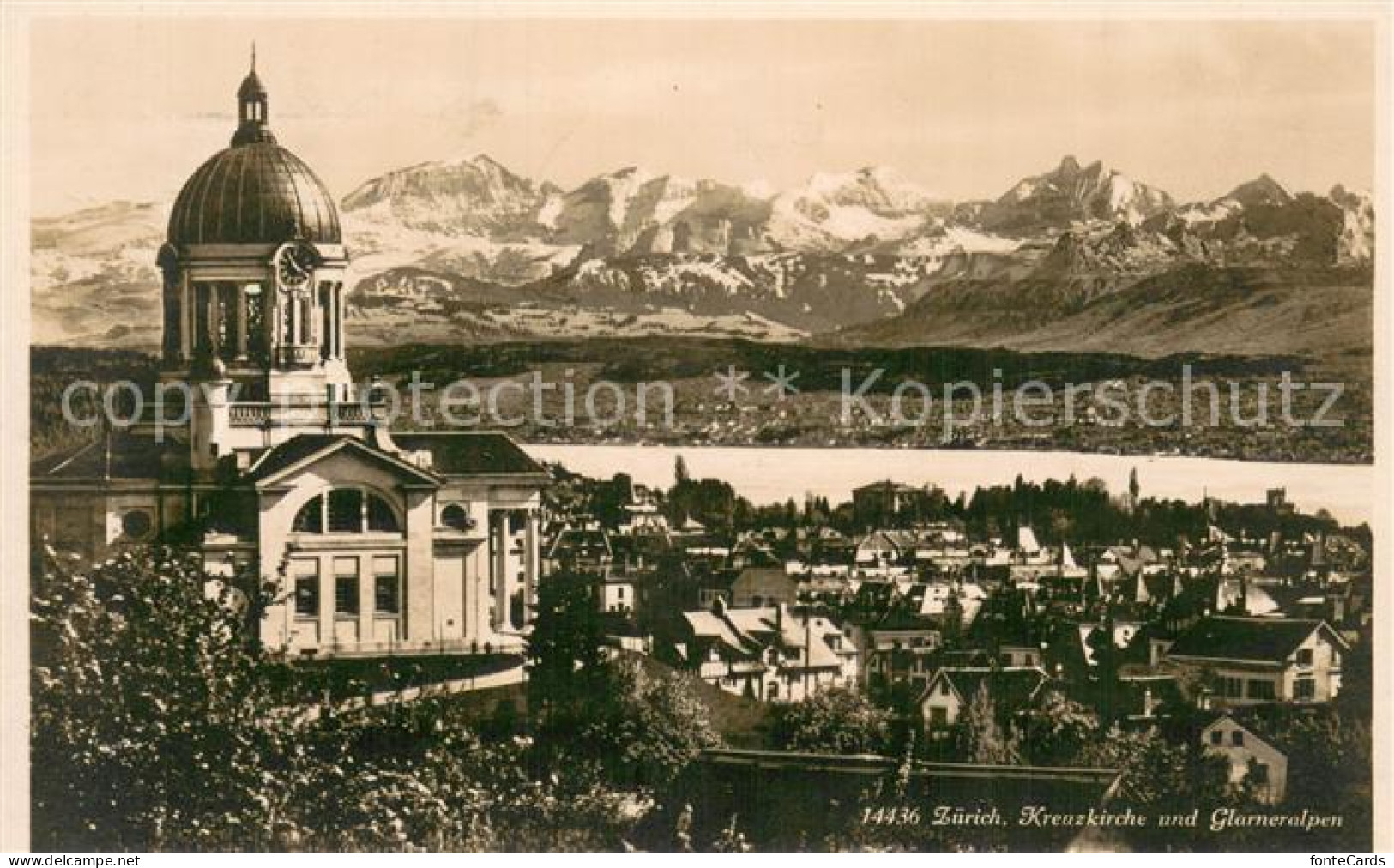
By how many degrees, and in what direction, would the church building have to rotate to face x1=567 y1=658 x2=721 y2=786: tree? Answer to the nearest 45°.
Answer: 0° — it already faces it
